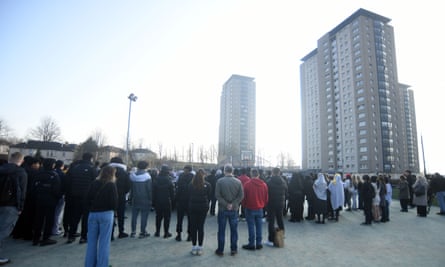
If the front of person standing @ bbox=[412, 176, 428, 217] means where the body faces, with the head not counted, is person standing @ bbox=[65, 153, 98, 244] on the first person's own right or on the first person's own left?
on the first person's own left

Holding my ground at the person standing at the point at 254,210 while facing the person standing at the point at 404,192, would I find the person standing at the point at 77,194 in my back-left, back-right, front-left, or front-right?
back-left

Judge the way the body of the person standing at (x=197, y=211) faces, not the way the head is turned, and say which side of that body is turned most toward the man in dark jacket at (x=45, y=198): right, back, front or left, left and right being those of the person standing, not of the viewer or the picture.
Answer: left

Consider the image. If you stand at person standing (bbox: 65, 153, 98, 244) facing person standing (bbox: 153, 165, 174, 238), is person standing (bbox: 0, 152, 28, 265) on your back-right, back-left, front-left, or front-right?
back-right

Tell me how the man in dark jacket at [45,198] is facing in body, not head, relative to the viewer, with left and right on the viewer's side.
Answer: facing away from the viewer and to the right of the viewer

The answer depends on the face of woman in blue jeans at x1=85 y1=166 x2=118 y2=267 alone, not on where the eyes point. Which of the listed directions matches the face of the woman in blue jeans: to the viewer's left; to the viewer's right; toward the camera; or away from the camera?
away from the camera

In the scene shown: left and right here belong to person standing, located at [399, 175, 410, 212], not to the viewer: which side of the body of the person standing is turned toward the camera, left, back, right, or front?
back

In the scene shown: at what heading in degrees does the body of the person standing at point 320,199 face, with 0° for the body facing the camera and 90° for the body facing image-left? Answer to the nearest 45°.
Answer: approximately 180°

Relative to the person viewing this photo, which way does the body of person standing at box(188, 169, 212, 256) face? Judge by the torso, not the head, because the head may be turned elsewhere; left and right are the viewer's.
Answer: facing away from the viewer

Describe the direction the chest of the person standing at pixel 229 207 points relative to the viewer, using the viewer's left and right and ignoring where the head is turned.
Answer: facing away from the viewer
